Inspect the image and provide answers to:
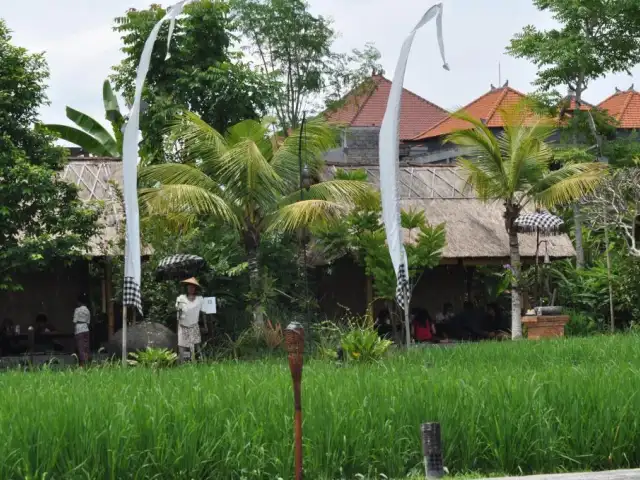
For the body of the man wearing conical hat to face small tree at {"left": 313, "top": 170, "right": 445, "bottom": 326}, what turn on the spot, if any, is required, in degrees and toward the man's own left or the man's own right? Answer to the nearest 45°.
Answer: approximately 135° to the man's own left

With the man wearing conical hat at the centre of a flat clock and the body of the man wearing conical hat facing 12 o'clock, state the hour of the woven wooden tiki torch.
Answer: The woven wooden tiki torch is roughly at 12 o'clock from the man wearing conical hat.

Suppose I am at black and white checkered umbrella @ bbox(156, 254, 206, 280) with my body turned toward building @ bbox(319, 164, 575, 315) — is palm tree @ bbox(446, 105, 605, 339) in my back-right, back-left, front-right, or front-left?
front-right

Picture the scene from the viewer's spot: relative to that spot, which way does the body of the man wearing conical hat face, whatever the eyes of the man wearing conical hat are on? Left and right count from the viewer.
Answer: facing the viewer

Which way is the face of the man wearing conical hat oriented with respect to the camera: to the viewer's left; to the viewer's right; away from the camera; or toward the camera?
toward the camera
